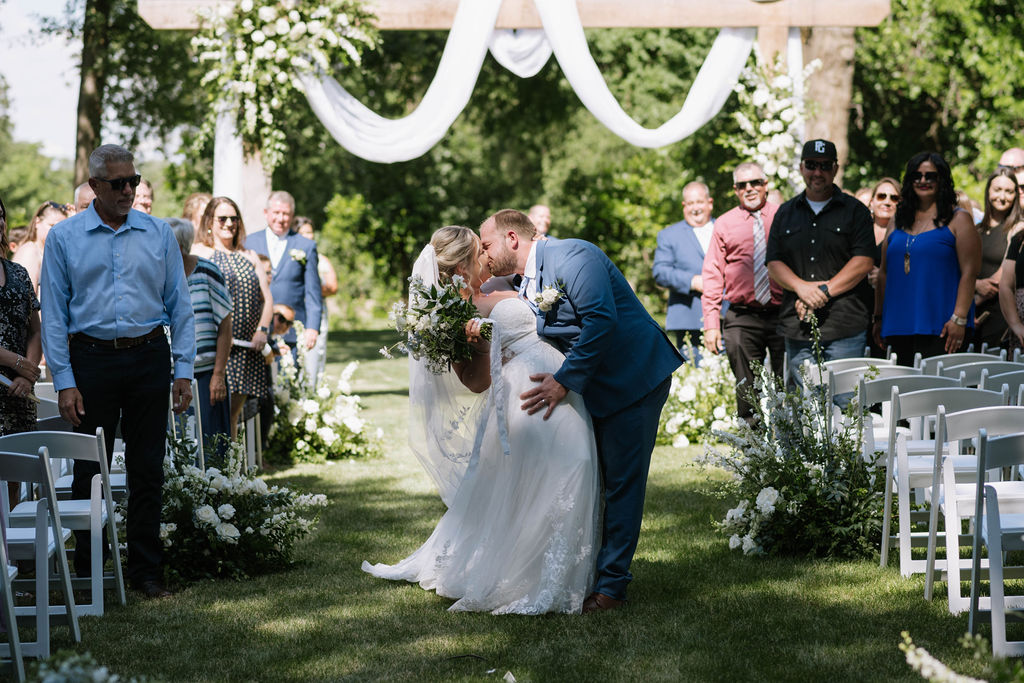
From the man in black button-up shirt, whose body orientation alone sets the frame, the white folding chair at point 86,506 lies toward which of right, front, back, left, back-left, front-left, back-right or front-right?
front-right

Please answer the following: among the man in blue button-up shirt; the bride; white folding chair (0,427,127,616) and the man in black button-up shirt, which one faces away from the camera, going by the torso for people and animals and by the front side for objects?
the white folding chair

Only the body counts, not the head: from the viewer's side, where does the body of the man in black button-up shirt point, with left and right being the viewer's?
facing the viewer

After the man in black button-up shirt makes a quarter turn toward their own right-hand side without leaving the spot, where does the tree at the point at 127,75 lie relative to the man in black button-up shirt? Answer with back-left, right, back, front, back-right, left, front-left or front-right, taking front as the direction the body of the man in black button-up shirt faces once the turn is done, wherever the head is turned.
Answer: front-right

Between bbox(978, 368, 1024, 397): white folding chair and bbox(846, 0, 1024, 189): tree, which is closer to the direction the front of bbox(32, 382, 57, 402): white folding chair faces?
the tree

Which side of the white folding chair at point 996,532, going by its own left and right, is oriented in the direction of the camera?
back

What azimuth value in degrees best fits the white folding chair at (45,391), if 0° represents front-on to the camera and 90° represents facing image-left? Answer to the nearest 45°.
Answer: approximately 180°

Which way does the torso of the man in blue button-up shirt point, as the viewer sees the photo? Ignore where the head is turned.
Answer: toward the camera

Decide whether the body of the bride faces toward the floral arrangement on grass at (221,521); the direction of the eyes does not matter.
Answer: no

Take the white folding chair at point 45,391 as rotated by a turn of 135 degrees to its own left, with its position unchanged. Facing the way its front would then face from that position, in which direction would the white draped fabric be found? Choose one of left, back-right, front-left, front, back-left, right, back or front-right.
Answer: back

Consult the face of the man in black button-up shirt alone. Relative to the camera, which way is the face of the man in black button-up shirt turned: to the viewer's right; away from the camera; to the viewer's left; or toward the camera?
toward the camera

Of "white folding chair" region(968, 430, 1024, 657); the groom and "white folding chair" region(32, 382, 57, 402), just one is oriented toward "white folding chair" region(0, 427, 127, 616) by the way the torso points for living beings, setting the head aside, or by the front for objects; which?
the groom

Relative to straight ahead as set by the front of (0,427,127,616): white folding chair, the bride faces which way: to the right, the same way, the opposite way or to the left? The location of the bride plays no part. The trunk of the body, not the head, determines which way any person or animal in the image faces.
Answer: to the right

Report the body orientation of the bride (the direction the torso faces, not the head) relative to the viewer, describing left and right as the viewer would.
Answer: facing to the right of the viewer

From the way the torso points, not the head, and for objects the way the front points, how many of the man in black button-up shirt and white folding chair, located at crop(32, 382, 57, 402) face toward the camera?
1

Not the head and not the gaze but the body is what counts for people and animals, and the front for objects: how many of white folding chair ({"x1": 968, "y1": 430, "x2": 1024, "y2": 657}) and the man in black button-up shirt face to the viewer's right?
0

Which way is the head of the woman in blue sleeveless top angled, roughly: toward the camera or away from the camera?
toward the camera

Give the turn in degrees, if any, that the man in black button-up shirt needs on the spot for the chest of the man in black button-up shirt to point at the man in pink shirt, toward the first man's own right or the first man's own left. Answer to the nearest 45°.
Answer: approximately 135° to the first man's own right
